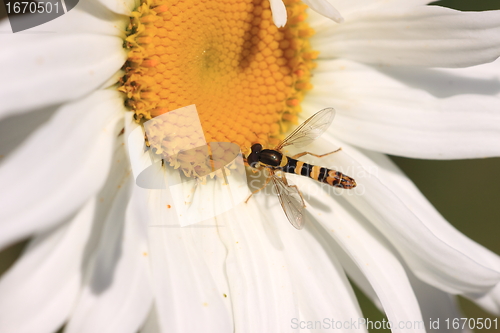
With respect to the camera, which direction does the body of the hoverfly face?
to the viewer's left

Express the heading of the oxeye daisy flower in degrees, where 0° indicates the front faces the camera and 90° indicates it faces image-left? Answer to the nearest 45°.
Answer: approximately 0°
